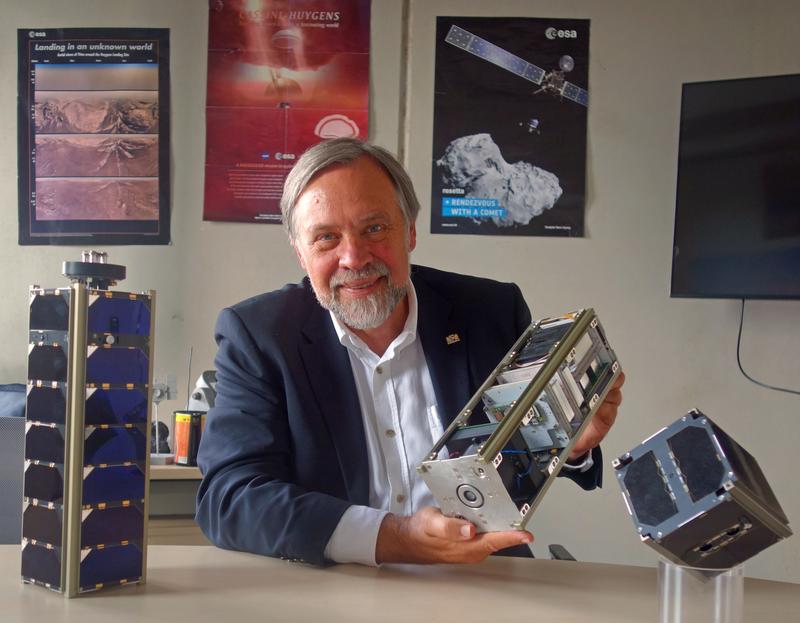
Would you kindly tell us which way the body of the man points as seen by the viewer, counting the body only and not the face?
toward the camera

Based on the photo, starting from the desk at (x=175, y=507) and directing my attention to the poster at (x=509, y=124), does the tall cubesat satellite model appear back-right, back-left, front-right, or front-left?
back-right

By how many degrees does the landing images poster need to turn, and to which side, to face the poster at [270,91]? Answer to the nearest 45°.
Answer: approximately 90° to its left

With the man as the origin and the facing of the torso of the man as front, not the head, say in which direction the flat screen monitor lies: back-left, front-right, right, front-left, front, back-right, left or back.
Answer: back-left

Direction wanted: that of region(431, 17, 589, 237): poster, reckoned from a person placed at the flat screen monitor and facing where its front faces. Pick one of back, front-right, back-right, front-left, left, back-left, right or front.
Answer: right

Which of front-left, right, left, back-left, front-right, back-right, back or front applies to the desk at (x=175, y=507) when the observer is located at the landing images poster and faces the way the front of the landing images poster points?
front

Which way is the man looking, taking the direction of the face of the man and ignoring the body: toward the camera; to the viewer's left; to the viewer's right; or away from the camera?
toward the camera

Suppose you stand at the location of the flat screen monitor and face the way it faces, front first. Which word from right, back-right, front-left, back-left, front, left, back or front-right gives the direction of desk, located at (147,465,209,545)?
front-right

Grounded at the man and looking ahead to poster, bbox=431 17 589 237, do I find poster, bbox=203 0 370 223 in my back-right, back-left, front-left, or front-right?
front-left

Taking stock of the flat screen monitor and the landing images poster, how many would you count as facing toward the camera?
2

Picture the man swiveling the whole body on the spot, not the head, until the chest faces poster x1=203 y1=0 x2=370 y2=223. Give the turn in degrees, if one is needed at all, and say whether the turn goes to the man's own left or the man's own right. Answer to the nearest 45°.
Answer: approximately 180°

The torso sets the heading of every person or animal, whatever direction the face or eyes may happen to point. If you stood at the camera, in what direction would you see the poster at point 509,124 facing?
facing the viewer

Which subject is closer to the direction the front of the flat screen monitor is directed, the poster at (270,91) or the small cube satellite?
the small cube satellite

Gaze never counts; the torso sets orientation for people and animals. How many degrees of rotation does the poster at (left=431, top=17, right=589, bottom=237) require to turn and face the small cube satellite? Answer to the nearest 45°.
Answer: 0° — it already faces it

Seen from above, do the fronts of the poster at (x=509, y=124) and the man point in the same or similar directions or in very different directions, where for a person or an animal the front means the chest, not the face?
same or similar directions
